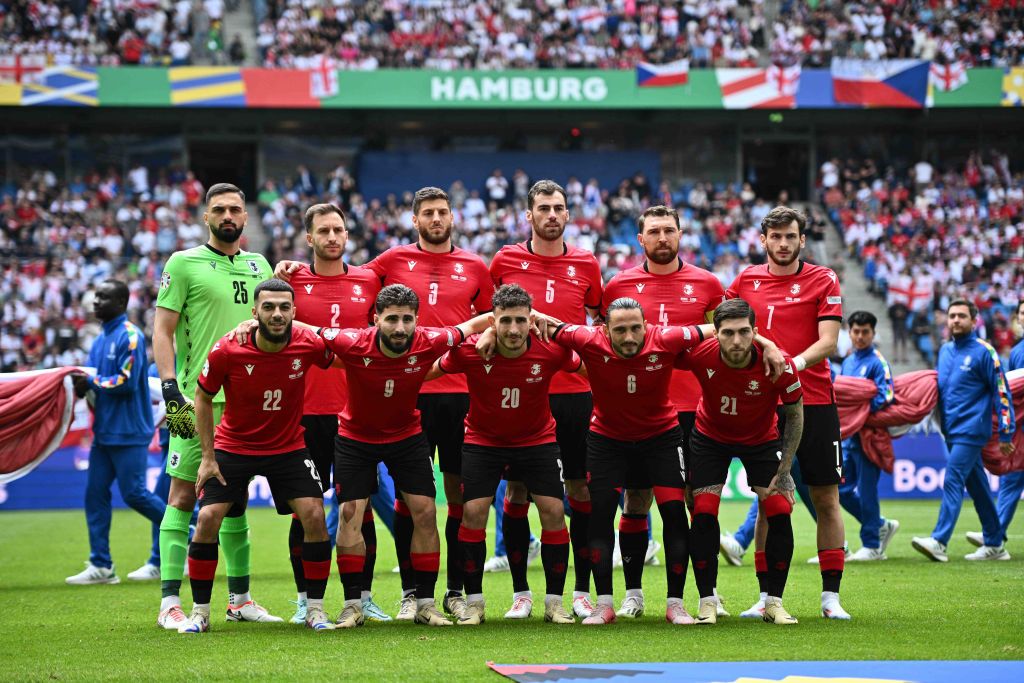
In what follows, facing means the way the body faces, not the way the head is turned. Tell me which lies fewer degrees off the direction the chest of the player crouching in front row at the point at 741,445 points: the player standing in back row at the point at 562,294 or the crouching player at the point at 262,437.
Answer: the crouching player

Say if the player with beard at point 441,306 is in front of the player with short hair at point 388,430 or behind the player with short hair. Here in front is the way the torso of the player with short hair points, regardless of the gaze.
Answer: behind

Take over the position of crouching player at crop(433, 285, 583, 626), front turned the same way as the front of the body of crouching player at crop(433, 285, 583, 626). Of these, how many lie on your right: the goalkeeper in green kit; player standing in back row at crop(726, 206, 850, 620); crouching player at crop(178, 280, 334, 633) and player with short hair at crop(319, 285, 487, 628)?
3

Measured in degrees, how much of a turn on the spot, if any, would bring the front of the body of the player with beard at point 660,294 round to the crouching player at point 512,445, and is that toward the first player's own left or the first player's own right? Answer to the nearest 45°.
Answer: approximately 45° to the first player's own right

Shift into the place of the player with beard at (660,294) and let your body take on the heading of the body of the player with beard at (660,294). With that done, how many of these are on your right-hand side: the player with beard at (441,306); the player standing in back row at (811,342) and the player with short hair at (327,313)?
2

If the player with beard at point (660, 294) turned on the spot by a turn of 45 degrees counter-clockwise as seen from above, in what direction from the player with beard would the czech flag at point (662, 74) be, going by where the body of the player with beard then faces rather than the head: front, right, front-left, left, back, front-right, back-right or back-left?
back-left

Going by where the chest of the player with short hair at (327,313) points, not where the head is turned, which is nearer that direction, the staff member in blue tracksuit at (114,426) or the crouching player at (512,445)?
the crouching player
